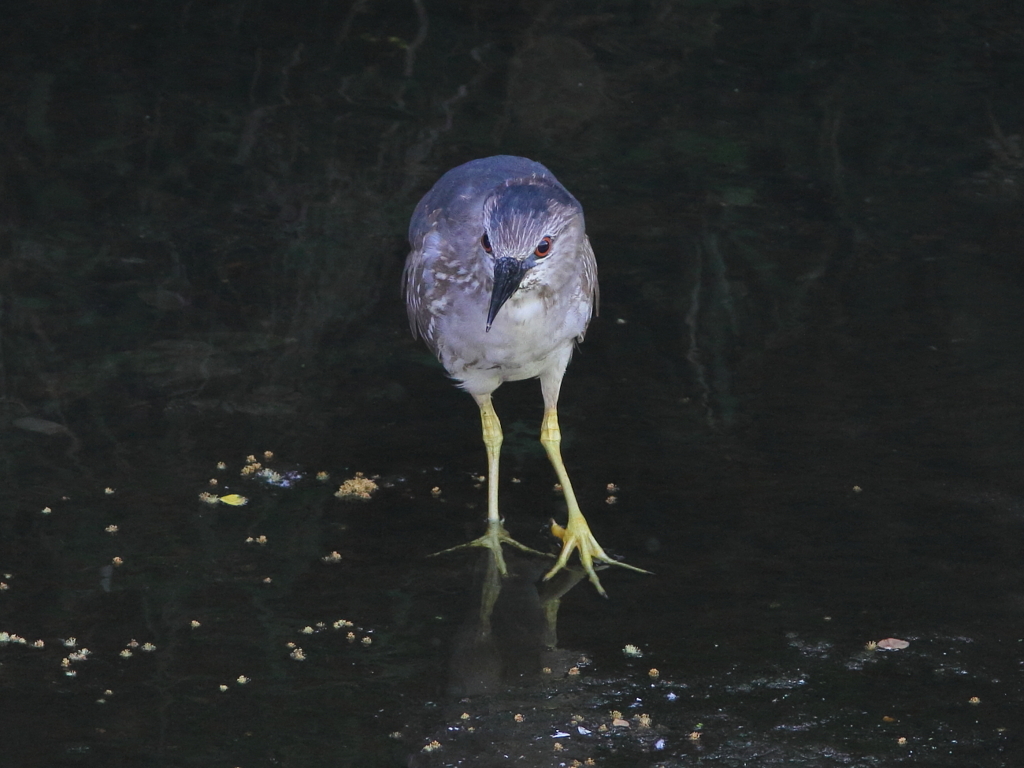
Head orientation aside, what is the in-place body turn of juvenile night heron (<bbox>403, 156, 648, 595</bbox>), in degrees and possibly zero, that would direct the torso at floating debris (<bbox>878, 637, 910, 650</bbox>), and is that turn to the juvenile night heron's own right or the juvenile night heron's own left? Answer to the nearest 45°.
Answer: approximately 90° to the juvenile night heron's own left

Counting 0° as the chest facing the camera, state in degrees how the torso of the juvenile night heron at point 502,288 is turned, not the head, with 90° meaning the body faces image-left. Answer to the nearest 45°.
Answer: approximately 0°

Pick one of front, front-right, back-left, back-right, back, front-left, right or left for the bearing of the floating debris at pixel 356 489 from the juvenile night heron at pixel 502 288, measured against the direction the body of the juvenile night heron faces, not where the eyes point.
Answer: back-right
